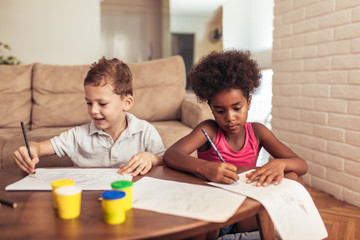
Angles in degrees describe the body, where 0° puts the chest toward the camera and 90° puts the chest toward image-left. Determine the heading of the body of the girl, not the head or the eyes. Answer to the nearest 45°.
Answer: approximately 0°

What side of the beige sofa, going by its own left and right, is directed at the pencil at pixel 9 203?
front

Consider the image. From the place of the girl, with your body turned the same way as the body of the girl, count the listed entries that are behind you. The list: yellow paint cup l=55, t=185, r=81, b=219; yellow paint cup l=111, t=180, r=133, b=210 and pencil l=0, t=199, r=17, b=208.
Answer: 0

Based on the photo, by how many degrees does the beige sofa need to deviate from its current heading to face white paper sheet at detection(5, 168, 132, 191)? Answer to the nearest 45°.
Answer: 0° — it already faces it

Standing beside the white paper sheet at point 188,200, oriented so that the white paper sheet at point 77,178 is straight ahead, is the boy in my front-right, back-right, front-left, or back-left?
front-right

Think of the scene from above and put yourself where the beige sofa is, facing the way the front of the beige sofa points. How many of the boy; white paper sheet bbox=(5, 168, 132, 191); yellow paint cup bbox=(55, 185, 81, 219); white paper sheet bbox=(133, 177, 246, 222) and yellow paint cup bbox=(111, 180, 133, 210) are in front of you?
5

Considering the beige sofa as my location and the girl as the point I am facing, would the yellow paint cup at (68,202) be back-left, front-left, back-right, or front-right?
front-right

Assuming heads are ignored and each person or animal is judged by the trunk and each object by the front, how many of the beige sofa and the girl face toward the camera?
2

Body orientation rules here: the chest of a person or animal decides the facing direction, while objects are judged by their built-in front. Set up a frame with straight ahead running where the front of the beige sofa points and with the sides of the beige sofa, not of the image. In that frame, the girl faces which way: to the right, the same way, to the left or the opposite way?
the same way

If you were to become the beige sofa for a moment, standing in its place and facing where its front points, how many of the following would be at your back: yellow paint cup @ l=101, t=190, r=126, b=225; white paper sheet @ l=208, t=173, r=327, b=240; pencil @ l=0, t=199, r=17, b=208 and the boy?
0

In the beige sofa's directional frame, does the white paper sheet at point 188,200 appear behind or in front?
in front

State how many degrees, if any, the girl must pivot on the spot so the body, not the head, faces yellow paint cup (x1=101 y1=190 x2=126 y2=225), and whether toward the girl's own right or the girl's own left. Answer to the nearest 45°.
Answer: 0° — they already face it

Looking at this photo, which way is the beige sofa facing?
toward the camera

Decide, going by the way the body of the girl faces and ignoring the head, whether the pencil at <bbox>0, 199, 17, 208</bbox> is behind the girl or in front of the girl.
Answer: in front

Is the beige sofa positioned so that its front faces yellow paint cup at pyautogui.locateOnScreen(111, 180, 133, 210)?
yes
